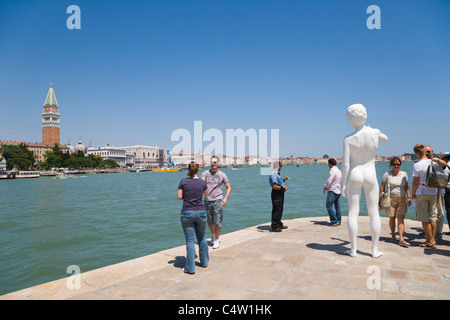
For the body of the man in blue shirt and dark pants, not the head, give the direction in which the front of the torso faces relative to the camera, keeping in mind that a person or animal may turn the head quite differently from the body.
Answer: to the viewer's right

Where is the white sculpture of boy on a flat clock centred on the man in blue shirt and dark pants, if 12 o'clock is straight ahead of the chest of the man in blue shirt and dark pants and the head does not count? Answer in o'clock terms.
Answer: The white sculpture of boy is roughly at 2 o'clock from the man in blue shirt and dark pants.

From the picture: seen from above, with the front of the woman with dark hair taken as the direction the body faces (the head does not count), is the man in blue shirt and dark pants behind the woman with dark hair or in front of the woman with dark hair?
in front

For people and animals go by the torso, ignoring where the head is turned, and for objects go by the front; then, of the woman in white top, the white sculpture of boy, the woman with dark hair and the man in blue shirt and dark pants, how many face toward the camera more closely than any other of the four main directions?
1

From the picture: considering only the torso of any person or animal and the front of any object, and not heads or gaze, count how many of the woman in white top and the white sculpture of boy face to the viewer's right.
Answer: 0

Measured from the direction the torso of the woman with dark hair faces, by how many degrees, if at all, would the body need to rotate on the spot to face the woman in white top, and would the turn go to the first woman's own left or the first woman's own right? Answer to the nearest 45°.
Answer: approximately 90° to the first woman's own right

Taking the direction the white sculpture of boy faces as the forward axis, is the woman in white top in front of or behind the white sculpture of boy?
in front

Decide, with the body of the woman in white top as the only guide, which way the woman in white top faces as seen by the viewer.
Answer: toward the camera

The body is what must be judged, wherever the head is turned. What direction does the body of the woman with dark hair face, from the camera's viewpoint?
away from the camera

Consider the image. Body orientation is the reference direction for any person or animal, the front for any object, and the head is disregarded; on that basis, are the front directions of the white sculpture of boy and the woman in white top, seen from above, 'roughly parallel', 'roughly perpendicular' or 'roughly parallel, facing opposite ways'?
roughly parallel, facing opposite ways

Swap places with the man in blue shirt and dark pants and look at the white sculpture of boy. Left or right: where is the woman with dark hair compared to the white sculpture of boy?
right

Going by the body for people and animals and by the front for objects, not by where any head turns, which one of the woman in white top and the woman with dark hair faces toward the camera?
the woman in white top

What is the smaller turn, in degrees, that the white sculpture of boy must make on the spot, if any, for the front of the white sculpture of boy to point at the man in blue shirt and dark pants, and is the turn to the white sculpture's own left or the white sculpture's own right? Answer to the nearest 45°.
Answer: approximately 45° to the white sculpture's own left
